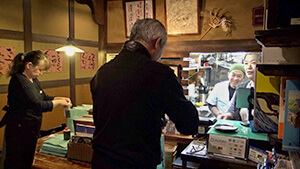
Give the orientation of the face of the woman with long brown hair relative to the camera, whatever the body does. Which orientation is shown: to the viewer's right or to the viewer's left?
to the viewer's right

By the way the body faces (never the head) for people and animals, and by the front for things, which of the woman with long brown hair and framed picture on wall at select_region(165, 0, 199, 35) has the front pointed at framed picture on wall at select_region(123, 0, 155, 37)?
the woman with long brown hair

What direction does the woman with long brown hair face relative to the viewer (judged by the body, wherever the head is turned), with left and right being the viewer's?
facing to the right of the viewer

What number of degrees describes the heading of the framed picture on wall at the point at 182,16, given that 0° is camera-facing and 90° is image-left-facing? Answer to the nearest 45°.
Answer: approximately 0°

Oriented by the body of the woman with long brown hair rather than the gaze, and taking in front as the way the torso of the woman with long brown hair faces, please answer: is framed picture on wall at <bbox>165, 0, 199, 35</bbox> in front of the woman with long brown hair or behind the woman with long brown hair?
in front

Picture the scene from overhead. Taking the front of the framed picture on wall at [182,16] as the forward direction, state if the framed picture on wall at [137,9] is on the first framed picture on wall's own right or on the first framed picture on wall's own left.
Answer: on the first framed picture on wall's own right

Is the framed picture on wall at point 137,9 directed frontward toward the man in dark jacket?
yes

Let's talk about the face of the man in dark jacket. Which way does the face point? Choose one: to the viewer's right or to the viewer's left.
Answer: to the viewer's right

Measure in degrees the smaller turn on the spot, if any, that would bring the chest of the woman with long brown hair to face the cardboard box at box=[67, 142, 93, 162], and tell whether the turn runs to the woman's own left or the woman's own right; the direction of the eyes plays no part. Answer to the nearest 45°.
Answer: approximately 45° to the woman's own right

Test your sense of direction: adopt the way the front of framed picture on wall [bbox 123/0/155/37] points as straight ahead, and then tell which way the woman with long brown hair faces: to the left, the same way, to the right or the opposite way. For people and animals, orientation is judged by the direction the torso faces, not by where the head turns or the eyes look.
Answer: to the left

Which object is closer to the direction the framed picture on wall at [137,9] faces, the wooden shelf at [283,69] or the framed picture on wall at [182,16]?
the wooden shelf
